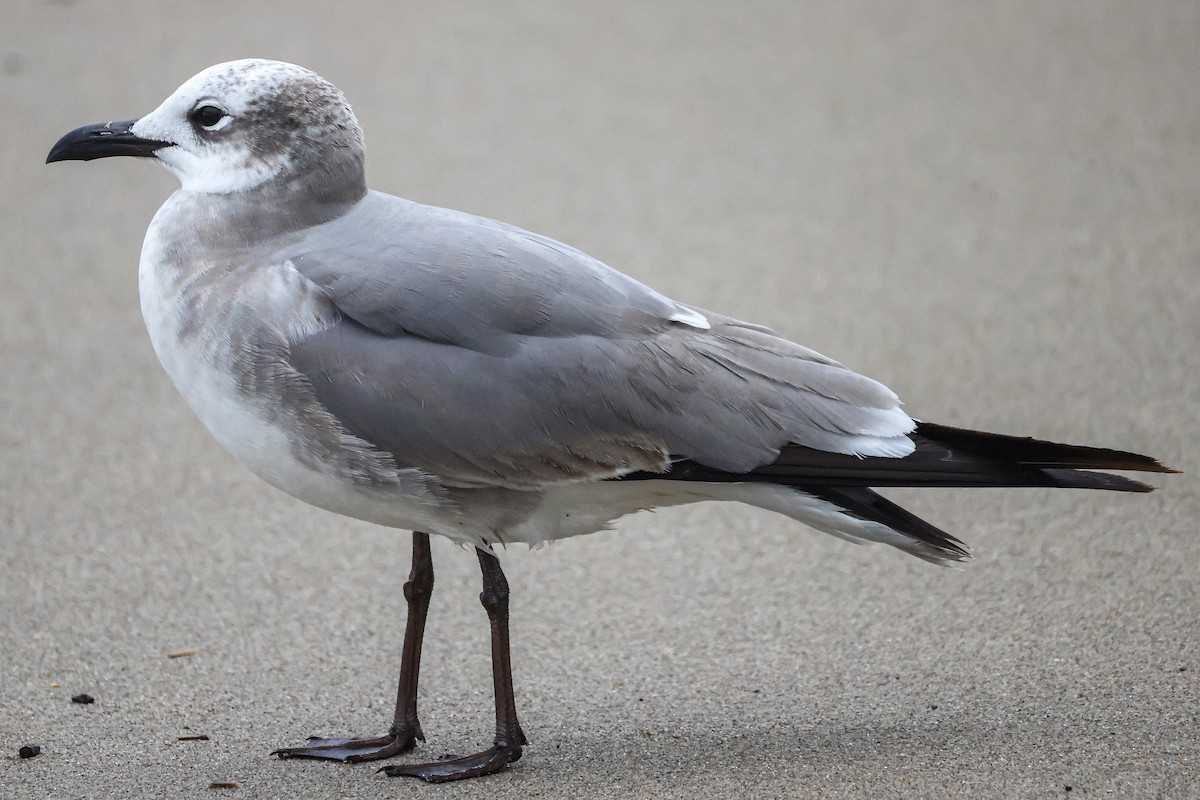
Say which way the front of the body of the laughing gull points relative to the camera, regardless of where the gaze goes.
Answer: to the viewer's left
